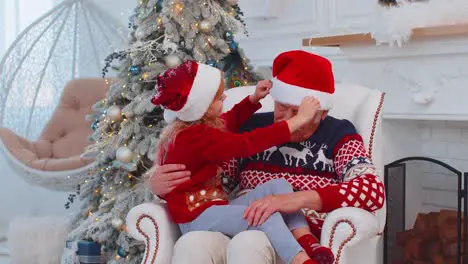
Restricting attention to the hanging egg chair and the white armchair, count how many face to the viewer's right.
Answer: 0

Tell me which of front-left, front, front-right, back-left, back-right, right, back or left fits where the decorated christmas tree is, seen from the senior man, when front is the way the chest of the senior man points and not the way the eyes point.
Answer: right

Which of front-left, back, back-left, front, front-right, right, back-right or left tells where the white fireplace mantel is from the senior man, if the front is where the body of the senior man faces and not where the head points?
back

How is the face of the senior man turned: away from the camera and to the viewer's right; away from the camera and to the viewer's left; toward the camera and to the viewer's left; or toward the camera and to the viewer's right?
toward the camera and to the viewer's left

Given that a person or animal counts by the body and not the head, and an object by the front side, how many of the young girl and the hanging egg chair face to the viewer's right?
1

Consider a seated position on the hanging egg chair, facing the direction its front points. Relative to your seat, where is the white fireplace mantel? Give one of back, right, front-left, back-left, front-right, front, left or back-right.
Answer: left

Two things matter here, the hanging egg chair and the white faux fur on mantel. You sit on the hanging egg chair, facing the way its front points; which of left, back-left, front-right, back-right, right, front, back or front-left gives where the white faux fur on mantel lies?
left

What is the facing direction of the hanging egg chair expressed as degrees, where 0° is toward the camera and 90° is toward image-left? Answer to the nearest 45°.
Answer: approximately 45°

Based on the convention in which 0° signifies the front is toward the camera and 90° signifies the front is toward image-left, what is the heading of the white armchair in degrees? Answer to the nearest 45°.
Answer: approximately 45°

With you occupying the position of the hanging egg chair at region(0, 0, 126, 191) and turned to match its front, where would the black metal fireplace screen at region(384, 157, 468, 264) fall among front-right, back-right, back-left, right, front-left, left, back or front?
left

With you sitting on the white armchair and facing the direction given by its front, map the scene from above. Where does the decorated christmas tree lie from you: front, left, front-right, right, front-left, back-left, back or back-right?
right

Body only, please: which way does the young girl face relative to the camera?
to the viewer's right

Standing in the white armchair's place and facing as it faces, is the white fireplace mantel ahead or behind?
behind

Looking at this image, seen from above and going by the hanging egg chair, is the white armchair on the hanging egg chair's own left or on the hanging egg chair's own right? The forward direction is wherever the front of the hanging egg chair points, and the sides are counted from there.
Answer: on the hanging egg chair's own left
